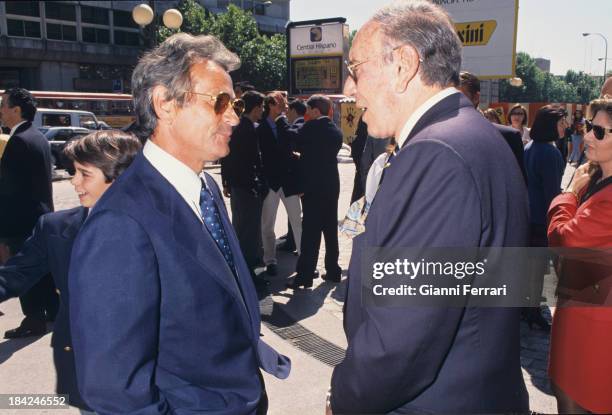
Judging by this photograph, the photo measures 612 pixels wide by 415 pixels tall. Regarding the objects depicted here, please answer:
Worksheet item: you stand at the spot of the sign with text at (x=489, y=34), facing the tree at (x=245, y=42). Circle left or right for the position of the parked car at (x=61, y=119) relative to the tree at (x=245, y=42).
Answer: left

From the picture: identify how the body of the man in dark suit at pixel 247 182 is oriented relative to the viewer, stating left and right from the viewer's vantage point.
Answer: facing to the right of the viewer

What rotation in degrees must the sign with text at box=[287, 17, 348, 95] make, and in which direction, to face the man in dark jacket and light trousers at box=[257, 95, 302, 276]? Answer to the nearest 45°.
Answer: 0° — it already faces them

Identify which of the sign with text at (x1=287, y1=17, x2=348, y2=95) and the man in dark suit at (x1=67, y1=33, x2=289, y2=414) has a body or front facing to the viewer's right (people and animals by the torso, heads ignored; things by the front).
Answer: the man in dark suit

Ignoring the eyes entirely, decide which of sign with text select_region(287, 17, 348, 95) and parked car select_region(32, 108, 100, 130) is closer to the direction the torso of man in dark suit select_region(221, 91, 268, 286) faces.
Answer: the sign with text

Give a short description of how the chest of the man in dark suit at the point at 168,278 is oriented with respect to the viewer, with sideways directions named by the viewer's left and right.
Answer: facing to the right of the viewer

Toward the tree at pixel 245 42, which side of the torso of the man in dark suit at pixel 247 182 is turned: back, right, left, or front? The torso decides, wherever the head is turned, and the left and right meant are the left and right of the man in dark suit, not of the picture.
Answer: left

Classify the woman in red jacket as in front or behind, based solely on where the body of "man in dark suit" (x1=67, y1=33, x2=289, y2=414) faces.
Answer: in front

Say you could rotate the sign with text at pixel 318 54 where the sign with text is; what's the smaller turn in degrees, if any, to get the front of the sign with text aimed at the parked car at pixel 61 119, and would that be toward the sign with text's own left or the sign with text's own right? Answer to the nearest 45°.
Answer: approximately 90° to the sign with text's own right

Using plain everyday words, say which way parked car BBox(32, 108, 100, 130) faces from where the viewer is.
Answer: facing to the right of the viewer
